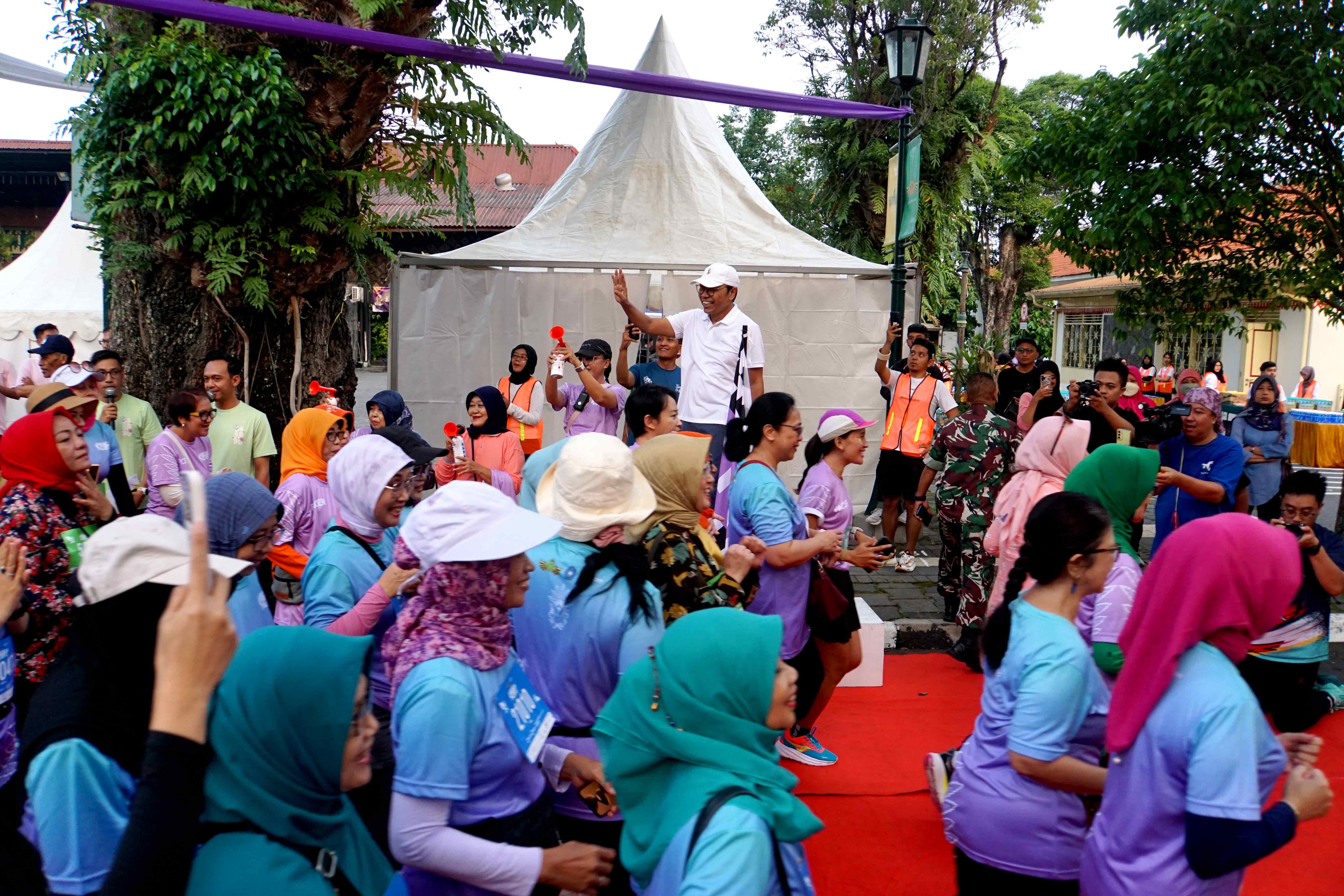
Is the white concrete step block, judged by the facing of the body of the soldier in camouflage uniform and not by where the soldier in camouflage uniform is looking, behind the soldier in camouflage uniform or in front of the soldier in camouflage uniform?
behind

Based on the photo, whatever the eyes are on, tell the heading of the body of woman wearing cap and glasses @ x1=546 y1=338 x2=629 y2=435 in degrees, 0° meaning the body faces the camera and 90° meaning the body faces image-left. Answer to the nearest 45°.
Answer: approximately 45°

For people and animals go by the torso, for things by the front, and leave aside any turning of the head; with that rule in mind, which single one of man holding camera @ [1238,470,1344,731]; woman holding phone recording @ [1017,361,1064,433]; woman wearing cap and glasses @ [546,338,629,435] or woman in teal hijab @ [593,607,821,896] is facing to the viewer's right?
the woman in teal hijab

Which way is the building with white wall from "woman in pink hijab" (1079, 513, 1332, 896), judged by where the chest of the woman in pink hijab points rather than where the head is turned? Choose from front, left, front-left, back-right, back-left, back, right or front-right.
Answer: front-left

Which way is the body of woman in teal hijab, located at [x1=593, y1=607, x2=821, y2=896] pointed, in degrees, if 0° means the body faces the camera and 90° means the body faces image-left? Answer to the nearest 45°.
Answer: approximately 270°

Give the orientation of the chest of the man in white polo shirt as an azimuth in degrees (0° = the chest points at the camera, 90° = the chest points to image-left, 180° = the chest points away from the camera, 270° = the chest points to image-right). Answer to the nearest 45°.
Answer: approximately 45°

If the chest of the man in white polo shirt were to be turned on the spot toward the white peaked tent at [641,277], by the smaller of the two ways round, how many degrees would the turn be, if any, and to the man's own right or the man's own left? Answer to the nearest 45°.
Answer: approximately 135° to the man's own right

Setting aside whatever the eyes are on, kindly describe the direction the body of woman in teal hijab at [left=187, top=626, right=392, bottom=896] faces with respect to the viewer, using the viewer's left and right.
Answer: facing to the right of the viewer

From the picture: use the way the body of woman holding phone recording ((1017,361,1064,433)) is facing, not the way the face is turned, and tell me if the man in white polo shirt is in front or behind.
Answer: in front
